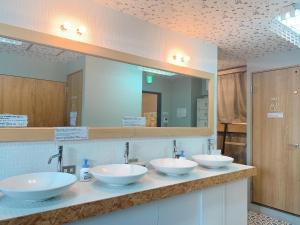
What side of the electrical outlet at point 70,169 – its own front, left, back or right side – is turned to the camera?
front

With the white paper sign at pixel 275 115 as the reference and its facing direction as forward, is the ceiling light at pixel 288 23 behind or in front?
in front

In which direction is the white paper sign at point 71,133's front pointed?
toward the camera

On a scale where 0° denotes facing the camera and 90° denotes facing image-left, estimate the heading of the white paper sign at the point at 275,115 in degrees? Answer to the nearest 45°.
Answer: approximately 0°

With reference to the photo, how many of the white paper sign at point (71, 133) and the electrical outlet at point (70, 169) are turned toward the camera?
2

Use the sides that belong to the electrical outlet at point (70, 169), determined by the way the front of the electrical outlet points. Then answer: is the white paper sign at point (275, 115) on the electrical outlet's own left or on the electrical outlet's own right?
on the electrical outlet's own left

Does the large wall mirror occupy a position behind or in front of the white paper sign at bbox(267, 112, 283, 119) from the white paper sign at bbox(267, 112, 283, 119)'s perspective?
in front

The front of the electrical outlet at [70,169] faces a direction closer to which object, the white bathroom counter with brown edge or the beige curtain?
the white bathroom counter with brown edge

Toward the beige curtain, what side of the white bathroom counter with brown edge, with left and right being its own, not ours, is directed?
left

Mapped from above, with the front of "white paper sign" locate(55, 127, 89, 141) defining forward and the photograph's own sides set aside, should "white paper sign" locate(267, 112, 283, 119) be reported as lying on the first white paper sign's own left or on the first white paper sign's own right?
on the first white paper sign's own left

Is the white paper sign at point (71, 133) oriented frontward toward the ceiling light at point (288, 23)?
no

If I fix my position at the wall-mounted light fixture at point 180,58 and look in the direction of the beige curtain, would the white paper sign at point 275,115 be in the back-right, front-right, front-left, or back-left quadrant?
front-right

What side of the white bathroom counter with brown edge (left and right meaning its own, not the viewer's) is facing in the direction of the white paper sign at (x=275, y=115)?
left

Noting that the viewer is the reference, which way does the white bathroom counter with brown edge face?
facing the viewer and to the right of the viewer
